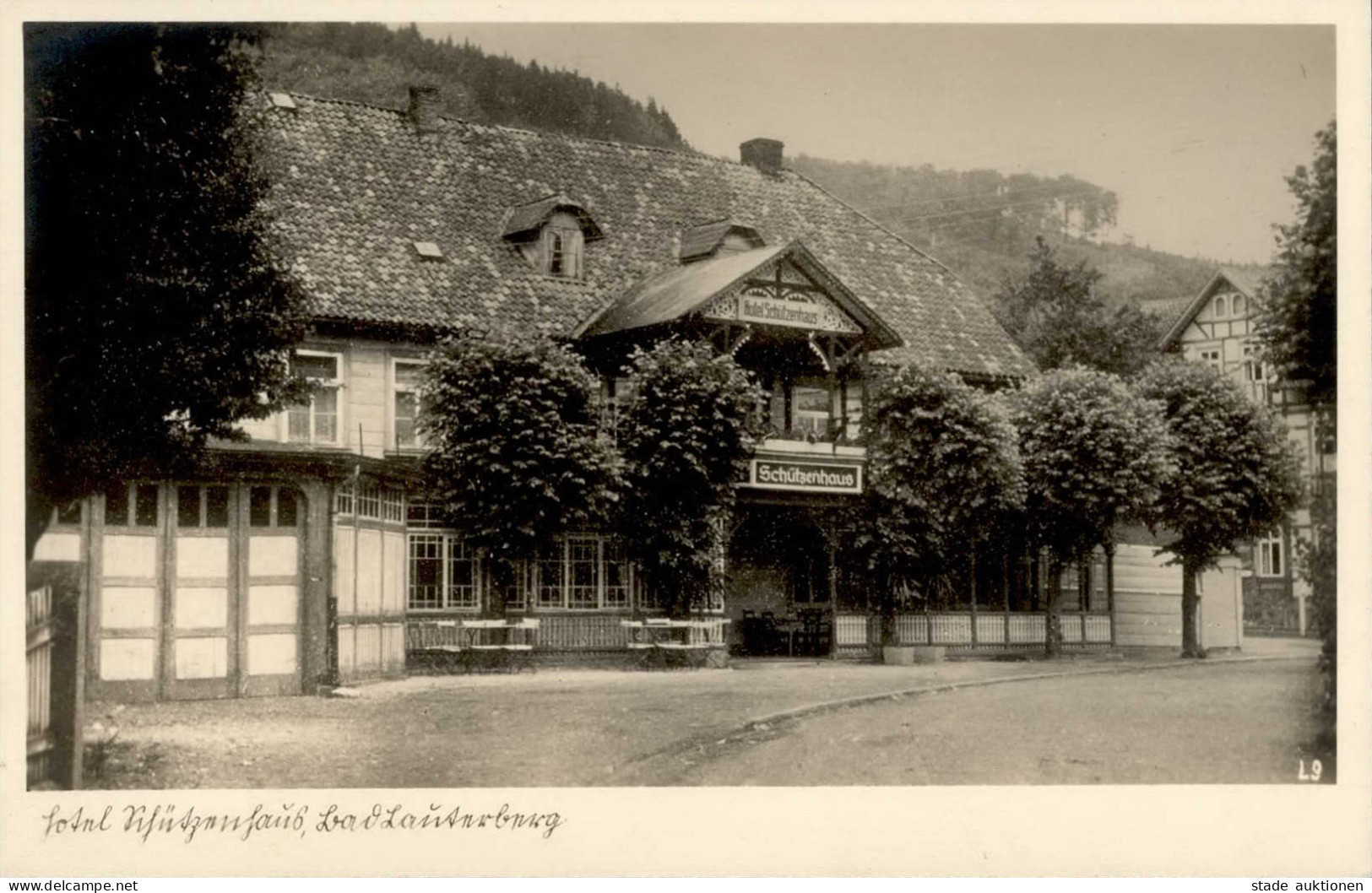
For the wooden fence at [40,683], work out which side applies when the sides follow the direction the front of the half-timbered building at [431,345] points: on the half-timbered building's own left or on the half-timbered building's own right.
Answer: on the half-timbered building's own right

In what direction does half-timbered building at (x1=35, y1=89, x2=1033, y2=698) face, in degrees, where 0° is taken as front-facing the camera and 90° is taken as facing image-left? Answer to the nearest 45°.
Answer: approximately 315°

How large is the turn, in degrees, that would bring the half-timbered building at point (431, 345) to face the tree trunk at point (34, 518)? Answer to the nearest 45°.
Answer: approximately 45° to its right

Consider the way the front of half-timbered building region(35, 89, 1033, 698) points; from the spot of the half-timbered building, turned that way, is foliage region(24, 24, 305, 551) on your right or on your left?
on your right
